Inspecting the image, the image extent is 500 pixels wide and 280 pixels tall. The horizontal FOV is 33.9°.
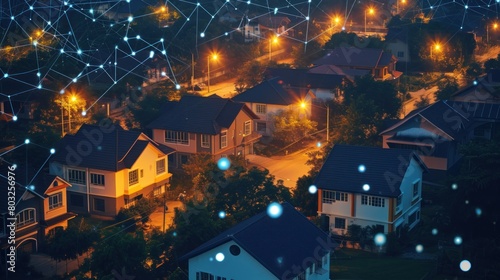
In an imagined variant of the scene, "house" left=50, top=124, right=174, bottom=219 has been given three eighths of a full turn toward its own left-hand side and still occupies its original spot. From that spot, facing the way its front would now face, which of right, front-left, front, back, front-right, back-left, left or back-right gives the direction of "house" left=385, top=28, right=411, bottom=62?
front-right

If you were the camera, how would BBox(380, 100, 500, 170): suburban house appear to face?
facing the viewer and to the left of the viewer

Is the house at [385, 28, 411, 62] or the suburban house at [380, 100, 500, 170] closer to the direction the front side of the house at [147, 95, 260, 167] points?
the suburban house

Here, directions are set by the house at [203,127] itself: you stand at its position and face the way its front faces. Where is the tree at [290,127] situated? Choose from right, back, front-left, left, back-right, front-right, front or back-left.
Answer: left

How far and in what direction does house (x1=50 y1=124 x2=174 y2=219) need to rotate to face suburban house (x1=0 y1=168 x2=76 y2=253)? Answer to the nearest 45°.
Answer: approximately 90° to its right

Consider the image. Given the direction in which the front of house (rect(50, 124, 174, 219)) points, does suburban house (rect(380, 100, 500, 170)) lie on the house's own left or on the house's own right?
on the house's own left

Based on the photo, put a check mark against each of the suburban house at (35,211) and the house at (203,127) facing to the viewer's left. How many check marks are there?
0

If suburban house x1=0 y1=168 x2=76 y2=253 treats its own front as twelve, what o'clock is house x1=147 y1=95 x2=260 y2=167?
The house is roughly at 9 o'clock from the suburban house.

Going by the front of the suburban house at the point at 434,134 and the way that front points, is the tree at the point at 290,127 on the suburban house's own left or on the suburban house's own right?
on the suburban house's own right

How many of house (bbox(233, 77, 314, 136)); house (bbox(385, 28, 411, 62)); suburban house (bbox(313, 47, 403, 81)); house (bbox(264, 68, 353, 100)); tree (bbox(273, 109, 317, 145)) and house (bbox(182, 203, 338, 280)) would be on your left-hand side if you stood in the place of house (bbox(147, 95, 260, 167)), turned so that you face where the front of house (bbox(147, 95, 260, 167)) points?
5

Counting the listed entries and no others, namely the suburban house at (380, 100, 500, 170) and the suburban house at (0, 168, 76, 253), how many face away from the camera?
0

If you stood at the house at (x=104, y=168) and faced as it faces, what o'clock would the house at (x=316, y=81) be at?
the house at (x=316, y=81) is roughly at 9 o'clock from the house at (x=104, y=168).

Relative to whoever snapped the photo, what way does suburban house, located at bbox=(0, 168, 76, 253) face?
facing the viewer and to the right of the viewer
